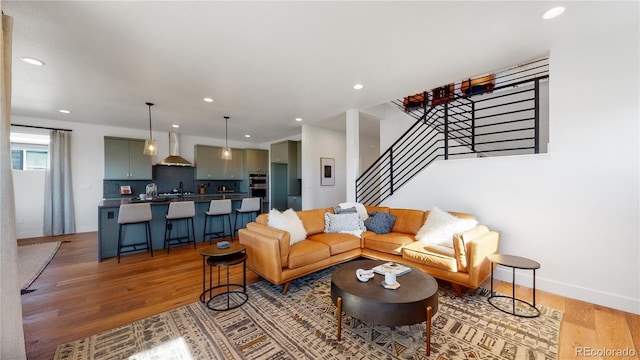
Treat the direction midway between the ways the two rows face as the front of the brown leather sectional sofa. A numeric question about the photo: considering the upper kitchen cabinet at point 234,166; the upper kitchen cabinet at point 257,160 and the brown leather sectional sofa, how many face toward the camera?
3

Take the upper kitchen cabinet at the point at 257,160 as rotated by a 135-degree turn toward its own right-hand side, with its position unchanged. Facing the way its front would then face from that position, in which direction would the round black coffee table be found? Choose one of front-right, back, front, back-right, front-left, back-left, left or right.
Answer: back-left

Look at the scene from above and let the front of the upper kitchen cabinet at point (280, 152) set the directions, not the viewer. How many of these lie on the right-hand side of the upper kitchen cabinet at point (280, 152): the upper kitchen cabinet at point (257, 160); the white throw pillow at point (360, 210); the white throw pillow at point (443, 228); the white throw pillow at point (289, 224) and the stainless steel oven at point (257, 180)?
2

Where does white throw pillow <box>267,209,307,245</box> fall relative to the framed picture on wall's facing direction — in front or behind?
in front

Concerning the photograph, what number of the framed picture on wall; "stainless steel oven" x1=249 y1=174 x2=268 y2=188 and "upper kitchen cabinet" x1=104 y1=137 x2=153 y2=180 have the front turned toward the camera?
3

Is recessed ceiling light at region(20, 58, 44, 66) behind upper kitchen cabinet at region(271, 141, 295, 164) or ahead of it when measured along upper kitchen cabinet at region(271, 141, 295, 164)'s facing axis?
ahead

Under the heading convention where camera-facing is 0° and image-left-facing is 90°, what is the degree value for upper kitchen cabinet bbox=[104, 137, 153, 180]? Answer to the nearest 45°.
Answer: approximately 0°

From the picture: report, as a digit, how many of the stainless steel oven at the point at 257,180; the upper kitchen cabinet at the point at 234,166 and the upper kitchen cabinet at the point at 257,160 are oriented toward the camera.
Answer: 3

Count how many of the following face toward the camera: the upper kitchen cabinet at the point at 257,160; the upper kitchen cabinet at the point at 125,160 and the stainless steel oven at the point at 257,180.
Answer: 3

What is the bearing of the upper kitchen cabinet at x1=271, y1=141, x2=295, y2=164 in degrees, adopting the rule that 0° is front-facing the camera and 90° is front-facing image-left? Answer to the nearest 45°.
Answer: approximately 45°

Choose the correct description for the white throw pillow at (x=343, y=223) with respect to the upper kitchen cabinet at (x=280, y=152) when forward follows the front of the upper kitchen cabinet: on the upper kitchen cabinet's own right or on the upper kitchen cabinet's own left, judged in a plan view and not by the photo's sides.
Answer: on the upper kitchen cabinet's own left

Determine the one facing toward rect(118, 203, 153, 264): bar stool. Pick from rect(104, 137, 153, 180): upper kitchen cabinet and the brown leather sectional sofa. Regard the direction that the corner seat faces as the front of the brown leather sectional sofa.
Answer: the upper kitchen cabinet

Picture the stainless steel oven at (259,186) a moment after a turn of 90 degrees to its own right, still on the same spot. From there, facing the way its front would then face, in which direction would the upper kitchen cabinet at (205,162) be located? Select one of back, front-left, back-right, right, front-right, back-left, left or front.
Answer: front

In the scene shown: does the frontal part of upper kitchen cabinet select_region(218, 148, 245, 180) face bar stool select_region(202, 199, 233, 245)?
yes

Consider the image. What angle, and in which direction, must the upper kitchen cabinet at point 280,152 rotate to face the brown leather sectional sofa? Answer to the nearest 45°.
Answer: approximately 45° to its left

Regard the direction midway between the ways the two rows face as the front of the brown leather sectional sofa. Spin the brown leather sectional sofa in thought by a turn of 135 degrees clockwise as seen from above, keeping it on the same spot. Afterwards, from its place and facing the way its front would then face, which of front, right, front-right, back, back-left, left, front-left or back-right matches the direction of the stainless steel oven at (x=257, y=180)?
front

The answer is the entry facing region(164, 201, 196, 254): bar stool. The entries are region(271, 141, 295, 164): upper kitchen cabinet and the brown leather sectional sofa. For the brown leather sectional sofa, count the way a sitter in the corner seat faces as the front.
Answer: the upper kitchen cabinet

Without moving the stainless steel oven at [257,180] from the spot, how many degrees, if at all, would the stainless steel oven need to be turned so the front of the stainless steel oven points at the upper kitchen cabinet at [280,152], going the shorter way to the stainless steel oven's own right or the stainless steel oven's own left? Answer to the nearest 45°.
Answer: approximately 45° to the stainless steel oven's own left
